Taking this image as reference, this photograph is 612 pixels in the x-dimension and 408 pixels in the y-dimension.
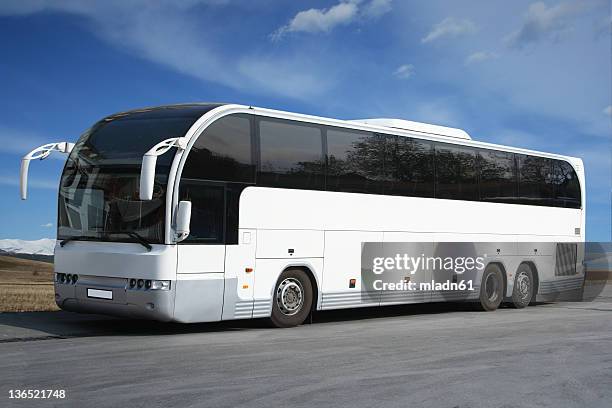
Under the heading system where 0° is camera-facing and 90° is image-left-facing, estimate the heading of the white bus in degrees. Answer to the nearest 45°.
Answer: approximately 45°
